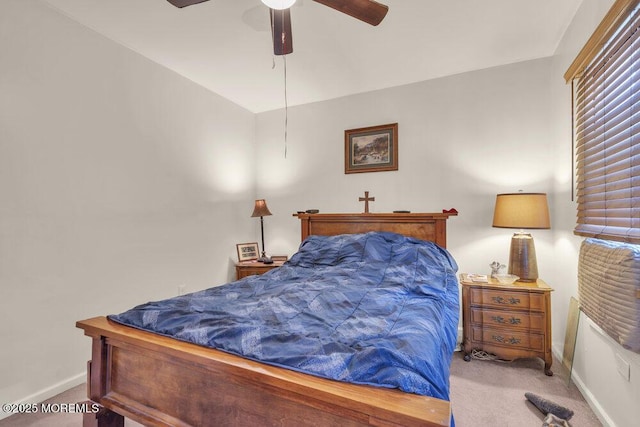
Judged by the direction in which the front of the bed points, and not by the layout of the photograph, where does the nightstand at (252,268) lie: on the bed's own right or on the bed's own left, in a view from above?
on the bed's own right

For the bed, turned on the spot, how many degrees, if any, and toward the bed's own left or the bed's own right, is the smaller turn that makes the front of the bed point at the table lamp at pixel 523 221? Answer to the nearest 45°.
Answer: approximately 180°

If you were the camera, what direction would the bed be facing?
facing the viewer and to the left of the viewer

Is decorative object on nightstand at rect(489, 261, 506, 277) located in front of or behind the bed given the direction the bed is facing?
behind

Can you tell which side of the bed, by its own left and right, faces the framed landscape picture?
back

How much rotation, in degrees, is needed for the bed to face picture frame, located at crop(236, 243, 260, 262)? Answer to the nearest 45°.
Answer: approximately 135° to its right
